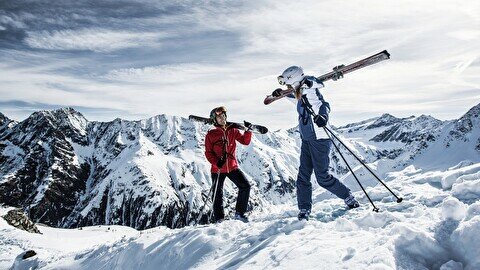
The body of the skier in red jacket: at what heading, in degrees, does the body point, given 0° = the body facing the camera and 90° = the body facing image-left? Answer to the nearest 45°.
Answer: approximately 315°
